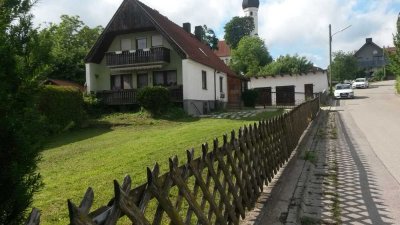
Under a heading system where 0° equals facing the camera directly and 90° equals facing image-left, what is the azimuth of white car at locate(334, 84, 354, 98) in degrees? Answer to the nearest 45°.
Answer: approximately 0°

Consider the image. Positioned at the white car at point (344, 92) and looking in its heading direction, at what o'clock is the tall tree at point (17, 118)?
The tall tree is roughly at 12 o'clock from the white car.

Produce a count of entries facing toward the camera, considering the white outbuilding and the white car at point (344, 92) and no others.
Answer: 2

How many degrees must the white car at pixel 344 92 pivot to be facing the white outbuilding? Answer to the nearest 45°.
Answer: approximately 90° to its right

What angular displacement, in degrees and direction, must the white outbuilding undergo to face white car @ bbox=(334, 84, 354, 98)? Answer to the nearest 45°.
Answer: approximately 90° to its left
